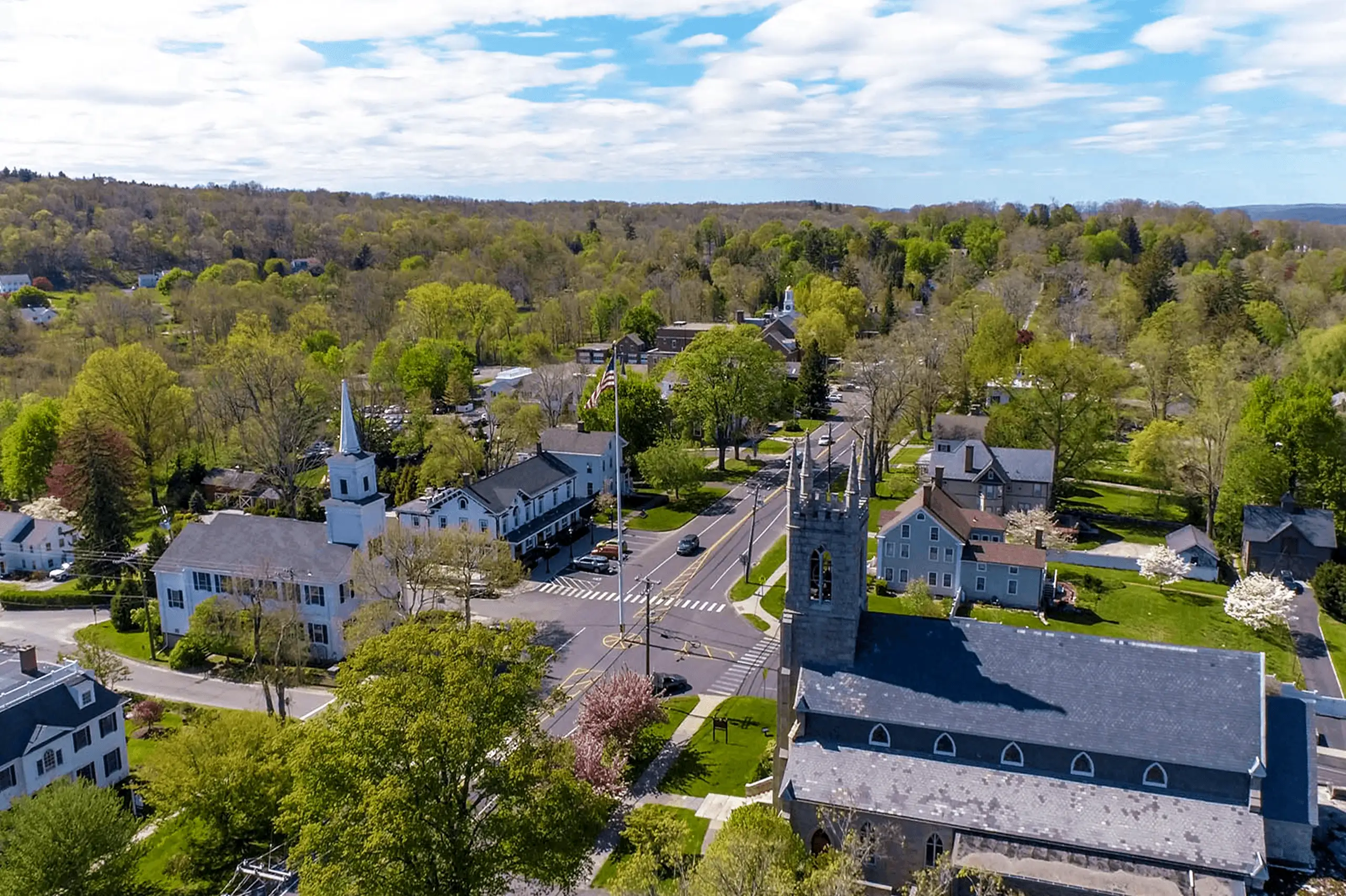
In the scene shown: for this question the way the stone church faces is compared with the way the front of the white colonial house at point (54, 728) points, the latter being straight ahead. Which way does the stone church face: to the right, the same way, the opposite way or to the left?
the opposite way

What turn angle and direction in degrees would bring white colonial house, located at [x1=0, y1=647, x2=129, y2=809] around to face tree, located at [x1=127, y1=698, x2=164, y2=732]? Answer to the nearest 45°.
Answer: approximately 90° to its left

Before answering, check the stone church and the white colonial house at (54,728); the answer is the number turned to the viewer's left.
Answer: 1

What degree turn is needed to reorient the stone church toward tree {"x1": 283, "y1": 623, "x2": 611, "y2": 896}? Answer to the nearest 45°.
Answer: approximately 45° to its left

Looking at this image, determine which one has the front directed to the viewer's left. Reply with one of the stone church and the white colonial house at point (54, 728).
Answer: the stone church

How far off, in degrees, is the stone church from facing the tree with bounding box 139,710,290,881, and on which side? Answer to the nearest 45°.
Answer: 0° — it already faces it

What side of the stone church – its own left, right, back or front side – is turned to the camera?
left

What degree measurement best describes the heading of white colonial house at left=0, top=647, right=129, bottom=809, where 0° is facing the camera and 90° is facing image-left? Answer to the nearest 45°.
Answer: approximately 315°

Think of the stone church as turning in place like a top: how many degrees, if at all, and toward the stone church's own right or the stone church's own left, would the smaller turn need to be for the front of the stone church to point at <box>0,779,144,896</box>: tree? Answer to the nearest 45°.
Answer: approximately 45° to the stone church's own left
